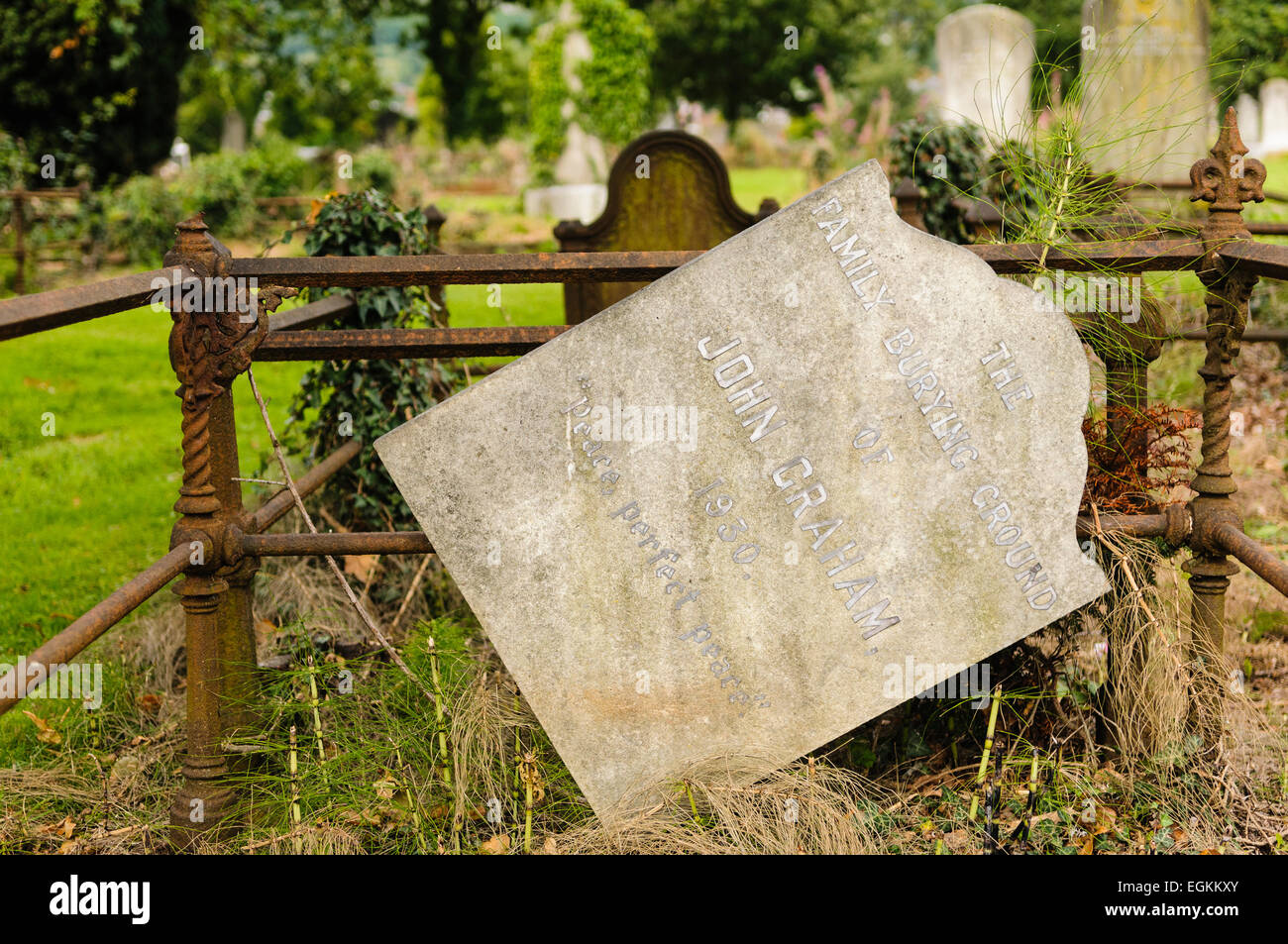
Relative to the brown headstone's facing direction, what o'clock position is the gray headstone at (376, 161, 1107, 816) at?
The gray headstone is roughly at 12 o'clock from the brown headstone.

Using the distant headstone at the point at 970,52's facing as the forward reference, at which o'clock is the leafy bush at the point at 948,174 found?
The leafy bush is roughly at 12 o'clock from the distant headstone.

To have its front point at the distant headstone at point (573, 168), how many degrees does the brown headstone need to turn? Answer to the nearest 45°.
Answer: approximately 180°

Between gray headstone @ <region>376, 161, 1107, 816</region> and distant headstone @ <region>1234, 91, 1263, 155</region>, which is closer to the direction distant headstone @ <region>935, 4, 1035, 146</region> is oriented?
the gray headstone

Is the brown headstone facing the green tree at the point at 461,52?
no

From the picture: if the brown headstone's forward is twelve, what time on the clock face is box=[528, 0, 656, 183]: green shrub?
The green shrub is roughly at 6 o'clock from the brown headstone.

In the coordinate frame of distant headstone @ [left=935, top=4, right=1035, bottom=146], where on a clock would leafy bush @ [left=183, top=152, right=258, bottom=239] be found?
The leafy bush is roughly at 2 o'clock from the distant headstone.

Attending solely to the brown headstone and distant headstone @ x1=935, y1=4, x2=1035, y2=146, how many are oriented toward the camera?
2

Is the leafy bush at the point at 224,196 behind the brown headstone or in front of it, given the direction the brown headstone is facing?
behind

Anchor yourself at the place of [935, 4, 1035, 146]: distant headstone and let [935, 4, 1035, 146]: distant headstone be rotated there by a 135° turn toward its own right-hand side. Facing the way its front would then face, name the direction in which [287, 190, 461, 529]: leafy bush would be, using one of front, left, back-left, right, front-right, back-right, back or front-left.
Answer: back-left

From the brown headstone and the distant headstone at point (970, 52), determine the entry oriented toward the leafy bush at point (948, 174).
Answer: the distant headstone

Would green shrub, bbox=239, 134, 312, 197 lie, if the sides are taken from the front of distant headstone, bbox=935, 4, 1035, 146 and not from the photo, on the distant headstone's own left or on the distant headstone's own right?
on the distant headstone's own right

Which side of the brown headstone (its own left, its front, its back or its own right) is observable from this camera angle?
front

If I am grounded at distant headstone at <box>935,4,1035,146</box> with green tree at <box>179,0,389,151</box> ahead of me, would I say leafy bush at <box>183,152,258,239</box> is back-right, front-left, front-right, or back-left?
front-left

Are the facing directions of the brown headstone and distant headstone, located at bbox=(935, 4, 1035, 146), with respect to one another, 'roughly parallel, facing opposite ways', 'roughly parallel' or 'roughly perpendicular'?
roughly parallel

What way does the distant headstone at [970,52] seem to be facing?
toward the camera

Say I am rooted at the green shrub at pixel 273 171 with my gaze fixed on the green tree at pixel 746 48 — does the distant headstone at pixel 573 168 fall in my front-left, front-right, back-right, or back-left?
front-right

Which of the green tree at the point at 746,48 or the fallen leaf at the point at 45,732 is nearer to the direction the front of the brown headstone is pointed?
the fallen leaf
